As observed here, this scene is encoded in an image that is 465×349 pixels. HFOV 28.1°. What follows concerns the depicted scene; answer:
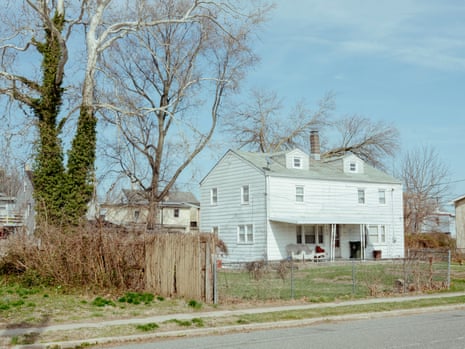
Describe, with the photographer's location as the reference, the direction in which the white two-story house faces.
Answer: facing the viewer and to the right of the viewer

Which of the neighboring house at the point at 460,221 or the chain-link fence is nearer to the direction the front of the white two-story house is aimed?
the chain-link fence

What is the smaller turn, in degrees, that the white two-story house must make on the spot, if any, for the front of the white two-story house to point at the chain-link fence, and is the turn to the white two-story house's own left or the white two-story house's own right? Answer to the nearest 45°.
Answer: approximately 45° to the white two-story house's own right

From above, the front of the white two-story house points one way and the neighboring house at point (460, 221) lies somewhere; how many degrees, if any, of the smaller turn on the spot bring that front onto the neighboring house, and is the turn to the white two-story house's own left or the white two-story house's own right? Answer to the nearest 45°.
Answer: approximately 90° to the white two-story house's own left

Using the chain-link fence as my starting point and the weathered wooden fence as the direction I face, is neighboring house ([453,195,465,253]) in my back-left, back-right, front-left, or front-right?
back-right

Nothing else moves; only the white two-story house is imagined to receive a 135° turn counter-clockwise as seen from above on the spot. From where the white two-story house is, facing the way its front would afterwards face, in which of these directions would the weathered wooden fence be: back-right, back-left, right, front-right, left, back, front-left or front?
back
